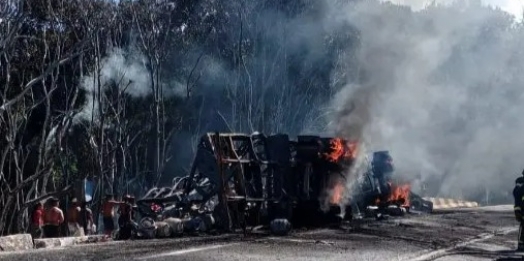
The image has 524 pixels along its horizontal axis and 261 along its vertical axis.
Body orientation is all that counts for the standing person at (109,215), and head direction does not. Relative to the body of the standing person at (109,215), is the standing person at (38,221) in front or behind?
behind

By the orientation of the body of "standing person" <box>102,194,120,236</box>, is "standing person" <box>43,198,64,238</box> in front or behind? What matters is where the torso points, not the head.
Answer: behind

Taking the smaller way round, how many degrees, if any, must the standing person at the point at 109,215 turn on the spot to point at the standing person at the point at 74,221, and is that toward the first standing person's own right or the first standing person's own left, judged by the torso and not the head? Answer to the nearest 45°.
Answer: approximately 180°

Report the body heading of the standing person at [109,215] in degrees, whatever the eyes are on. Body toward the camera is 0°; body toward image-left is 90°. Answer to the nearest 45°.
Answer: approximately 270°

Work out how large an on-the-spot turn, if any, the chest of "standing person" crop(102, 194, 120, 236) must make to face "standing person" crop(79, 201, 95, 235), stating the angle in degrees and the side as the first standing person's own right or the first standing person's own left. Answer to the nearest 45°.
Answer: approximately 135° to the first standing person's own left

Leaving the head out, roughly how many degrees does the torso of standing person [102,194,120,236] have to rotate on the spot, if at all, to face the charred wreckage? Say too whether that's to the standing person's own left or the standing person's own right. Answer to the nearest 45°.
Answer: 0° — they already face it

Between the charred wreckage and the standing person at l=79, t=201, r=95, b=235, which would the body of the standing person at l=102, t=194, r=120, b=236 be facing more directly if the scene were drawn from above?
the charred wreckage

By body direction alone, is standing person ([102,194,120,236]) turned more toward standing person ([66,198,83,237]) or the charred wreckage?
the charred wreckage
